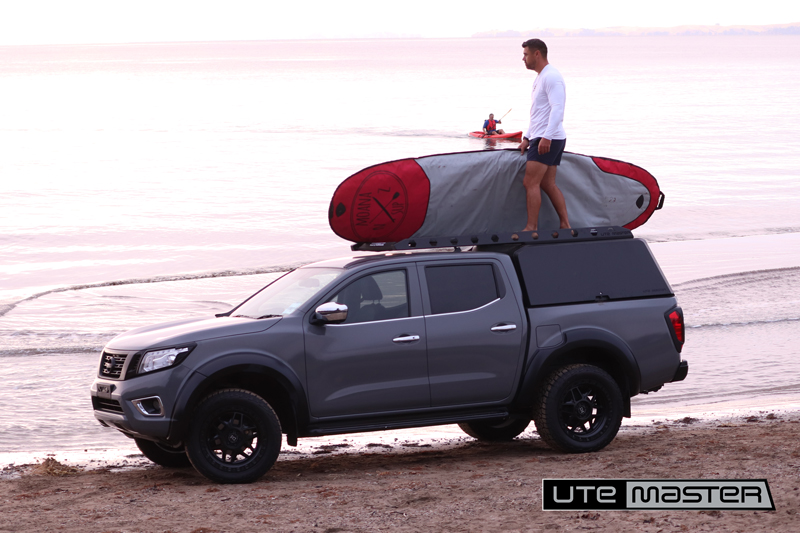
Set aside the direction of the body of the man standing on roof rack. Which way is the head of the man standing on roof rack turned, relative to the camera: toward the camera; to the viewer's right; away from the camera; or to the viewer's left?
to the viewer's left

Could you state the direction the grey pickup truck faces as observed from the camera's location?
facing the viewer and to the left of the viewer

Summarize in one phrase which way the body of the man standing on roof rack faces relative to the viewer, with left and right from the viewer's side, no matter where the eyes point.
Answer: facing to the left of the viewer
